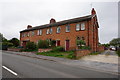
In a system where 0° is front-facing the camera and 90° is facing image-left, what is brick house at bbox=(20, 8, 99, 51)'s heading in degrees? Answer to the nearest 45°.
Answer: approximately 45°

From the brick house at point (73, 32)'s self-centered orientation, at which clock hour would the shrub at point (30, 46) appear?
The shrub is roughly at 2 o'clock from the brick house.
